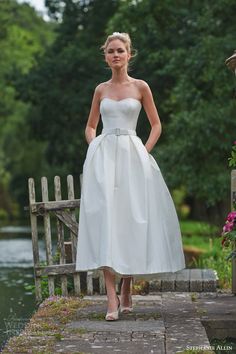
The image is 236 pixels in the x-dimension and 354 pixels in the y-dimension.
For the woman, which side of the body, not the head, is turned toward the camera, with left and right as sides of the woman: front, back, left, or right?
front

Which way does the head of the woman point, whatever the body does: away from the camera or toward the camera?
toward the camera

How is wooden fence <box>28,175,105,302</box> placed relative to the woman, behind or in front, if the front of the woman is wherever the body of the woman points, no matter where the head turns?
behind
